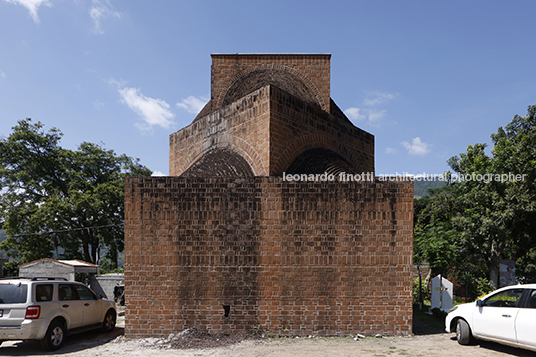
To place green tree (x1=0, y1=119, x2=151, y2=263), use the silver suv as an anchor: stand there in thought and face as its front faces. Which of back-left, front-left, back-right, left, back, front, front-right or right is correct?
front-left

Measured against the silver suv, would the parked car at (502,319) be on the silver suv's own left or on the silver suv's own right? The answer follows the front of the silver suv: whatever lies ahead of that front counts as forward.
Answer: on the silver suv's own right

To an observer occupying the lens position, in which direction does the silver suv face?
facing away from the viewer and to the right of the viewer

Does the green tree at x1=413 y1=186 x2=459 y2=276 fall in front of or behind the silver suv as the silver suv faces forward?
in front

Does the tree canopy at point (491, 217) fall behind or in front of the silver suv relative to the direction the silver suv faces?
in front

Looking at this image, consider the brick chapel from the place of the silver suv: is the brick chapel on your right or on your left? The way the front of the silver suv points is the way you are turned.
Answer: on your right
